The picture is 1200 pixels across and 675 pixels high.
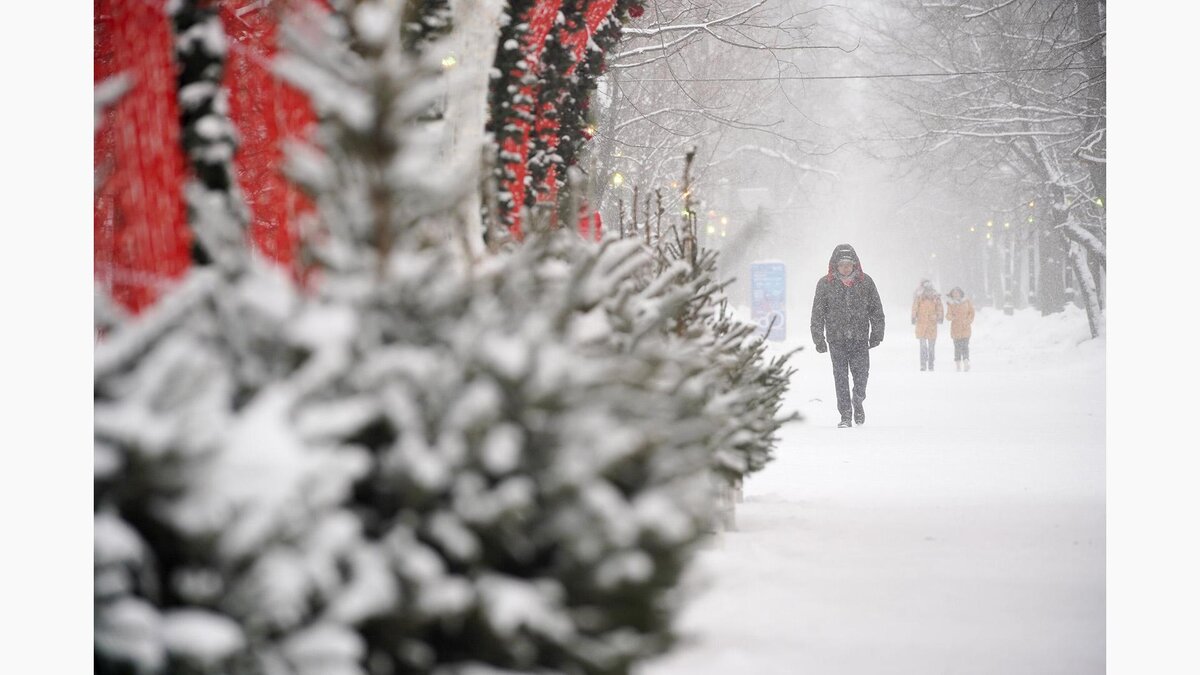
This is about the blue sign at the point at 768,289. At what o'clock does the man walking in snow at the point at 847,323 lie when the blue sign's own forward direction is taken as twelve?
The man walking in snow is roughly at 12 o'clock from the blue sign.

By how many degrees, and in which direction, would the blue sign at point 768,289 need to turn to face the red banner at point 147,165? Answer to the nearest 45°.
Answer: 0° — it already faces it

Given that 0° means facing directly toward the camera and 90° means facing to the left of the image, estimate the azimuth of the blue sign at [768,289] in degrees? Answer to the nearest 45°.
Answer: approximately 0°

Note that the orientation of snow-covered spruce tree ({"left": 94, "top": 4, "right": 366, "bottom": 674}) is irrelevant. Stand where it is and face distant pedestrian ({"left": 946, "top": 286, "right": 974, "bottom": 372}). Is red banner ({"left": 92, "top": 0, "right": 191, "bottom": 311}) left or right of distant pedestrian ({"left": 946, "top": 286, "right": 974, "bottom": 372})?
left

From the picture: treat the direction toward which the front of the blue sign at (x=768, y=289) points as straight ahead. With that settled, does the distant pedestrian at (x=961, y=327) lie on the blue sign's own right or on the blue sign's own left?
on the blue sign's own left

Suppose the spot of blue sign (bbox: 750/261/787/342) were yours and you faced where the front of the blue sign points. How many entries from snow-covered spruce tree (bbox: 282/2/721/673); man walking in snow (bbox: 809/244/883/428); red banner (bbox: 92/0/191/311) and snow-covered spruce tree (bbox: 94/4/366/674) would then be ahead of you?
4

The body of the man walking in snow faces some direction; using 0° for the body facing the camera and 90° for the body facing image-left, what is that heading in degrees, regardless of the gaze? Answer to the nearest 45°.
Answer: approximately 0°

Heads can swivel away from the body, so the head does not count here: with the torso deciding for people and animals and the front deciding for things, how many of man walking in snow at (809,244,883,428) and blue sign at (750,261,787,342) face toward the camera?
2

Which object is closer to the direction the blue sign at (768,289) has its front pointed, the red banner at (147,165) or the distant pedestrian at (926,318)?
the red banner

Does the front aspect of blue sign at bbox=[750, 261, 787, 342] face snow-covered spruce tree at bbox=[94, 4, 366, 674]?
yes
